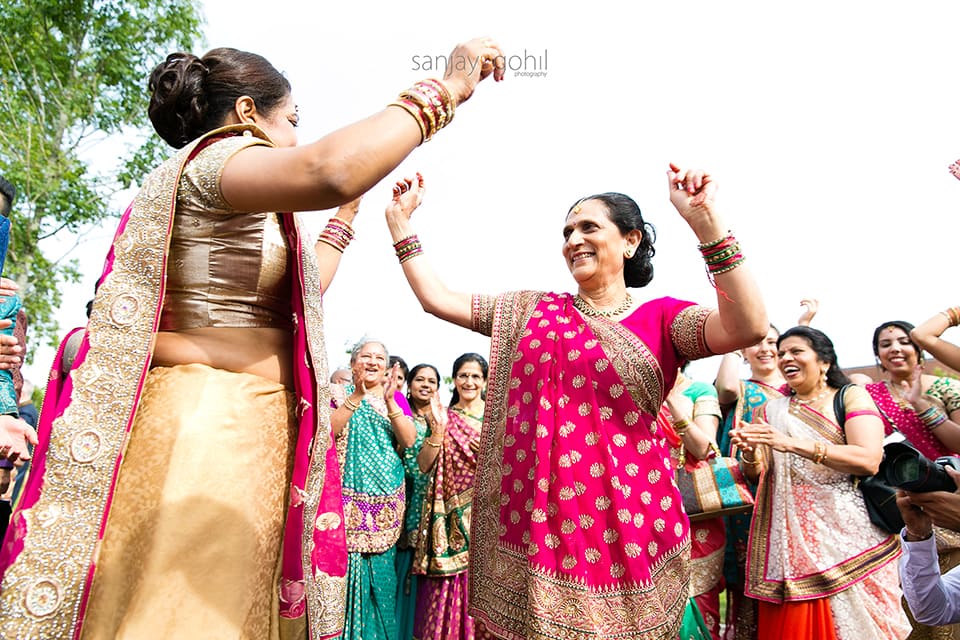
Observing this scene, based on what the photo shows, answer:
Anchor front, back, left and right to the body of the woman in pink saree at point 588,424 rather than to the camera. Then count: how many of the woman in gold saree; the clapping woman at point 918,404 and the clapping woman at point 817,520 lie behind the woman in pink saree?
2

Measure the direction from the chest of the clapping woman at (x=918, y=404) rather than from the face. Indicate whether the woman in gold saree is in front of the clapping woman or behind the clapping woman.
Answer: in front

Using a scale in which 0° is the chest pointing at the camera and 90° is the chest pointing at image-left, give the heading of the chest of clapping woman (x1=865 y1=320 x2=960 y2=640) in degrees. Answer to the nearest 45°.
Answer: approximately 45°

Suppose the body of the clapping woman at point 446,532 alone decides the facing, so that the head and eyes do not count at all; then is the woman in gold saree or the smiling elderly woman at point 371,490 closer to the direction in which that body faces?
the woman in gold saree

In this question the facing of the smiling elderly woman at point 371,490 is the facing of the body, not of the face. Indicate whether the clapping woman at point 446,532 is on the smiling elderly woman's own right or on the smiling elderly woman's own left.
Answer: on the smiling elderly woman's own left

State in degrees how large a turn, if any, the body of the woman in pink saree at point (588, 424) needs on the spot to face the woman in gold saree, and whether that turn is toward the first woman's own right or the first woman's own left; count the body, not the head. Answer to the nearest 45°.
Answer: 0° — they already face them

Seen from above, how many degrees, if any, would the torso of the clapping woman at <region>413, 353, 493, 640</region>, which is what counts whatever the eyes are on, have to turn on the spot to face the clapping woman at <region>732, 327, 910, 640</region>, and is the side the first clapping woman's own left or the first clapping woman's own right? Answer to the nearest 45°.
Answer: approximately 45° to the first clapping woman's own left
